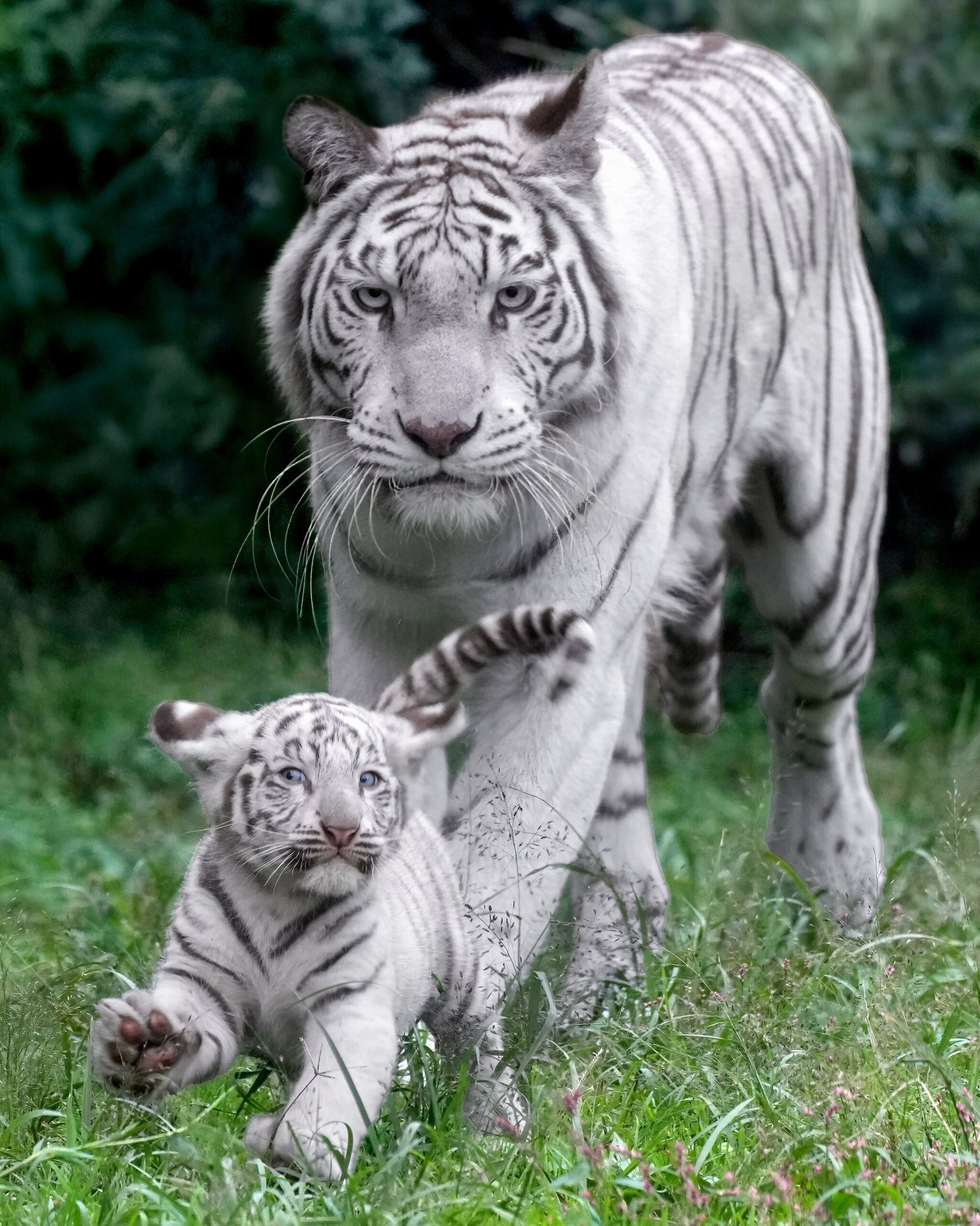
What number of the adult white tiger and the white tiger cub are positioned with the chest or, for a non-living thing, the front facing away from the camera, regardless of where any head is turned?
0

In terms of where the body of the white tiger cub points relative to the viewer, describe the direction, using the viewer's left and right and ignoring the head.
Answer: facing the viewer and to the left of the viewer

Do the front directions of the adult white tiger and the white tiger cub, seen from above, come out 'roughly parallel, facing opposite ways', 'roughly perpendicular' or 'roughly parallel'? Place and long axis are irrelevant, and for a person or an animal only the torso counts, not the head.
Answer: roughly parallel
